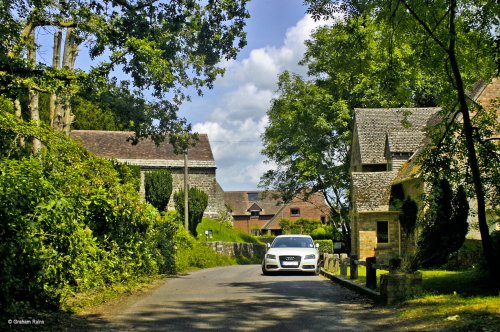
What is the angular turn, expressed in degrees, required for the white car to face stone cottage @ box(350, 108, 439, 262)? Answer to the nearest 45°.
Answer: approximately 135° to its left

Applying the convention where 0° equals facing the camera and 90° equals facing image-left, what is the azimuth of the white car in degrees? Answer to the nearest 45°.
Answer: approximately 0°

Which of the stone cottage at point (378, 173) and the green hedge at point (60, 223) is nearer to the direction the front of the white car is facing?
the green hedge

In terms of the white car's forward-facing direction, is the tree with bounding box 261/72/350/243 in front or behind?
behind

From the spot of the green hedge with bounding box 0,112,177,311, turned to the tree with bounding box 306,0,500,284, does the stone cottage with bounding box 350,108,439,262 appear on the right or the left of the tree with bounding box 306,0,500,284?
left

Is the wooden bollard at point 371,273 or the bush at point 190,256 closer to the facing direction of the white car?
the wooden bollard

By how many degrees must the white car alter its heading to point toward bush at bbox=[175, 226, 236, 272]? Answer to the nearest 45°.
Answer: approximately 135° to its right

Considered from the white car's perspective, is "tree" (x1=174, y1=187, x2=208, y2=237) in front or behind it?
behind

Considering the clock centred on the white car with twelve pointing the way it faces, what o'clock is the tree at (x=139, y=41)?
The tree is roughly at 1 o'clock from the white car.
